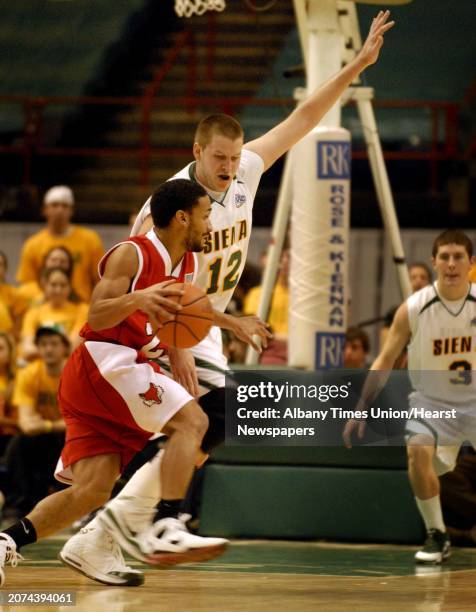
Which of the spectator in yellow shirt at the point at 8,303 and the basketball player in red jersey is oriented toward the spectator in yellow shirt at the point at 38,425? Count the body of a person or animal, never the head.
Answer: the spectator in yellow shirt at the point at 8,303

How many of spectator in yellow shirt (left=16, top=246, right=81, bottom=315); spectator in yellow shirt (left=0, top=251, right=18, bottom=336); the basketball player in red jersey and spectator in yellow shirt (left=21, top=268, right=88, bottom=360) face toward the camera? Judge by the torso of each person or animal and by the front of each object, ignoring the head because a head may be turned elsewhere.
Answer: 3

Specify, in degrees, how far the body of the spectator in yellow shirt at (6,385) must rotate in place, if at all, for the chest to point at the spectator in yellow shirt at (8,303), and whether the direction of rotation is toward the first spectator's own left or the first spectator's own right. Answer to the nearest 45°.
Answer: approximately 180°
